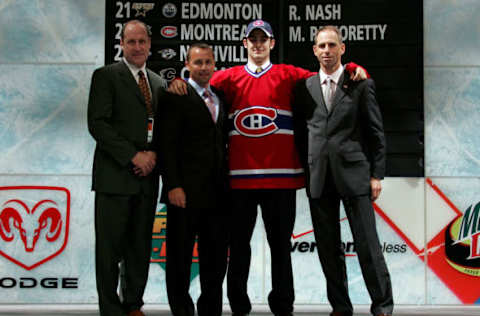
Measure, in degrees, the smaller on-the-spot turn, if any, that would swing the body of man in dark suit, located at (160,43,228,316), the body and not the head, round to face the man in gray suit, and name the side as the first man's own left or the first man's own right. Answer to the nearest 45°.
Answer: approximately 45° to the first man's own left

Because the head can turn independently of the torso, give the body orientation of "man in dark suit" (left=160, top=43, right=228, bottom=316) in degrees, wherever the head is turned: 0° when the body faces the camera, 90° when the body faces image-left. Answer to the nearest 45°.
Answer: approximately 315°

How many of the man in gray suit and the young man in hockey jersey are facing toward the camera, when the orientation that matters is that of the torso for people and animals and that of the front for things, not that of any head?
2

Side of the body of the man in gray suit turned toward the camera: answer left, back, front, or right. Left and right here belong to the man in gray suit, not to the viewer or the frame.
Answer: front

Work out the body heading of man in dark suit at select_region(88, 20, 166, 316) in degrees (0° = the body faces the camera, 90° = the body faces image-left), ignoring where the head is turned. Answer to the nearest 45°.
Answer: approximately 315°
